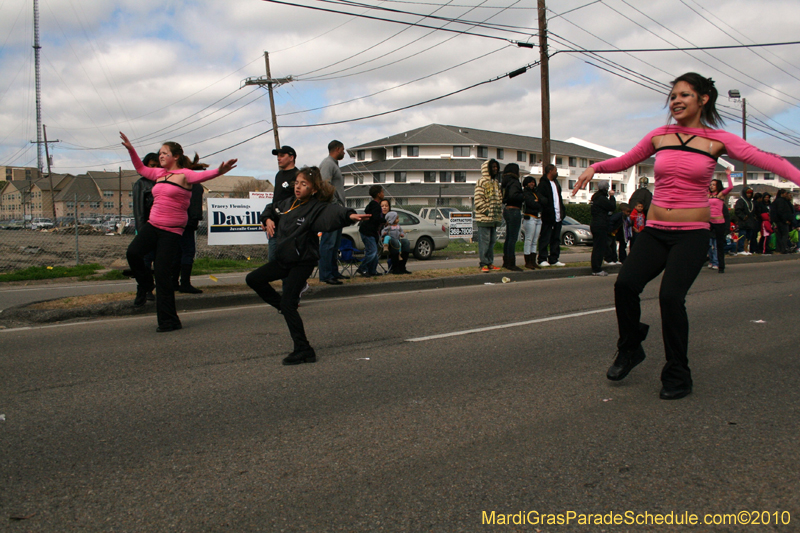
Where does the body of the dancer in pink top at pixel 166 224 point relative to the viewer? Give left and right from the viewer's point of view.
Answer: facing the viewer and to the left of the viewer

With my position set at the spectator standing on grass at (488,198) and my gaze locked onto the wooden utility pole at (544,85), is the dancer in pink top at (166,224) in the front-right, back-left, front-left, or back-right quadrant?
back-left

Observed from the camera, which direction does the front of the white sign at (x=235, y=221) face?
facing the viewer

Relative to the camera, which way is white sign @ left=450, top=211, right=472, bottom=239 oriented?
toward the camera

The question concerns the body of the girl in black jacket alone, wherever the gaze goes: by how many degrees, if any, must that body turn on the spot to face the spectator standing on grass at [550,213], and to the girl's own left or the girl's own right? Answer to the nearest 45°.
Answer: approximately 180°

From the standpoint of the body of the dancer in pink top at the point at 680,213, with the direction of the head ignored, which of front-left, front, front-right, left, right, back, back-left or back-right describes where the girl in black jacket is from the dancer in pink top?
front-right

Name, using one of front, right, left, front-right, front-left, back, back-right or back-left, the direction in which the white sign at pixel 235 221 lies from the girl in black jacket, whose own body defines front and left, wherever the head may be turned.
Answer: back-right

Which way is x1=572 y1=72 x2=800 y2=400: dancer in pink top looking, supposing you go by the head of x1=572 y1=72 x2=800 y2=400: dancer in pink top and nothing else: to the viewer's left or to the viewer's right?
to the viewer's left

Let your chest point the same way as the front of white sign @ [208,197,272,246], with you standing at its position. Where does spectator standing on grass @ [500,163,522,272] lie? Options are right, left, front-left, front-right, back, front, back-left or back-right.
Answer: front-left

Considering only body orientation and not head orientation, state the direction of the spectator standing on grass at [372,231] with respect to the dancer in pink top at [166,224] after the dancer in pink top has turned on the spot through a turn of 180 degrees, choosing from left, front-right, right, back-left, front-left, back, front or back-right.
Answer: front

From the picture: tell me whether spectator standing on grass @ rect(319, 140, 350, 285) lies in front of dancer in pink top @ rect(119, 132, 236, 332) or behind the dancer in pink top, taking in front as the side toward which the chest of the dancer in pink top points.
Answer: behind
